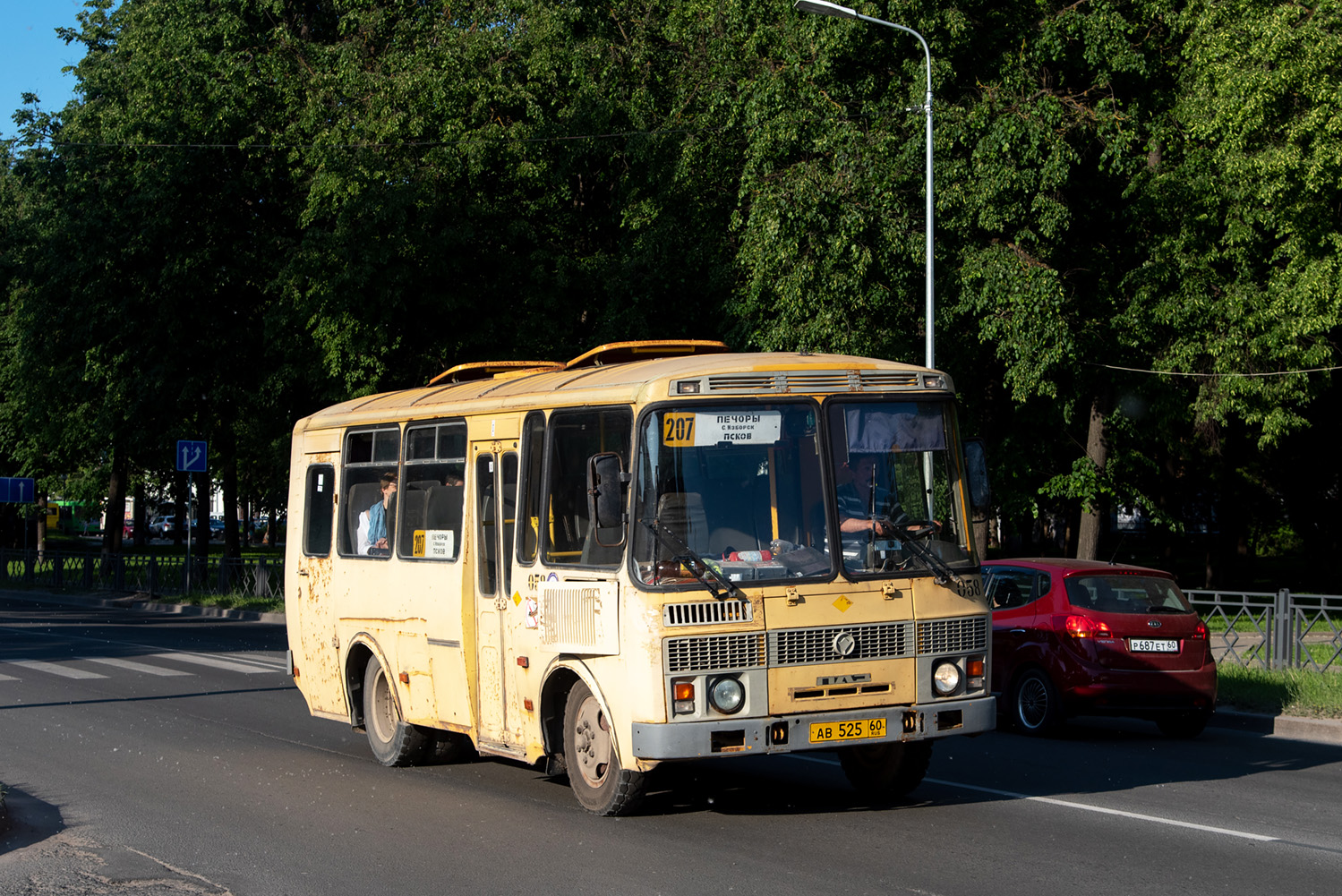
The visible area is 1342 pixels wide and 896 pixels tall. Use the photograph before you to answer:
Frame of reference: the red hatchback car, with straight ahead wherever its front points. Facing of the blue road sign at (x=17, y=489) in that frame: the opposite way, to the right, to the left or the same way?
the opposite way

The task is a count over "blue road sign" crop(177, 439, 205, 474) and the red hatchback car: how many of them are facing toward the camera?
1

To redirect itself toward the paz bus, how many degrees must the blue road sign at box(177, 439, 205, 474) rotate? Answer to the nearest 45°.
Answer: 0° — it already faces it

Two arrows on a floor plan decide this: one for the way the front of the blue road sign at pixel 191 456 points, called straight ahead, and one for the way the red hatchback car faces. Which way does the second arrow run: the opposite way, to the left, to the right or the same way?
the opposite way

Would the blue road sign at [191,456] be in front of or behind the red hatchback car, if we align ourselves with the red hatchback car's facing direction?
in front

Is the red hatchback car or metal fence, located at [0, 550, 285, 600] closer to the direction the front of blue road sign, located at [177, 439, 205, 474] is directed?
the red hatchback car

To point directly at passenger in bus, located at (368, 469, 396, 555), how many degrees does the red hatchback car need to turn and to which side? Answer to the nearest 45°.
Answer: approximately 90° to its left

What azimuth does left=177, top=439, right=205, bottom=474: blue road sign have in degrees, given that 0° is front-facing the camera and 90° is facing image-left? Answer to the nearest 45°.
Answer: approximately 0°

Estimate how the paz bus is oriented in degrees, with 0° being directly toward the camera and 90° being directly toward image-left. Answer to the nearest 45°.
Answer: approximately 315°
